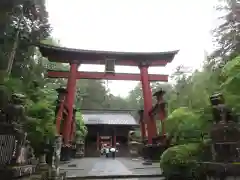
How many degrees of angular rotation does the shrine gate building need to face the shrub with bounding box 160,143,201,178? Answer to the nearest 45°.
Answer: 0° — it already faces it

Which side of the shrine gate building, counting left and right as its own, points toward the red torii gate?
front

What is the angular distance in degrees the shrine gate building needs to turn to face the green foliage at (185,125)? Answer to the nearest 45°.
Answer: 0° — it already faces it

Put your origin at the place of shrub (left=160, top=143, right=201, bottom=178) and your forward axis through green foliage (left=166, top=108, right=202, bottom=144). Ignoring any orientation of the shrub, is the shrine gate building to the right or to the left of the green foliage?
left

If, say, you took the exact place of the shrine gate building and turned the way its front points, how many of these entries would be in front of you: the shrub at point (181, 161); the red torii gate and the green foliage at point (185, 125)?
3

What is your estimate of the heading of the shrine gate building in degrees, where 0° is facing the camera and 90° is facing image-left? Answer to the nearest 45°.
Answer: approximately 0°
